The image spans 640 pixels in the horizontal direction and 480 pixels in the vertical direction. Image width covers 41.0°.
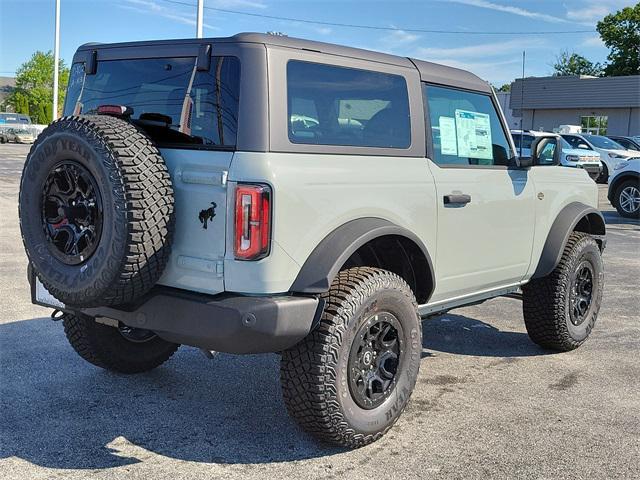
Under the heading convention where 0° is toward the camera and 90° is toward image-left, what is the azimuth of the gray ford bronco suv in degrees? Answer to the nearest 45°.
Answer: approximately 225°

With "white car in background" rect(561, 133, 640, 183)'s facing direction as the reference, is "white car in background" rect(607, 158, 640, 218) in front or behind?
in front

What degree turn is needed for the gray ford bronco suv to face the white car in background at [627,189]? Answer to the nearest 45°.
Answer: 0° — it already faces it
